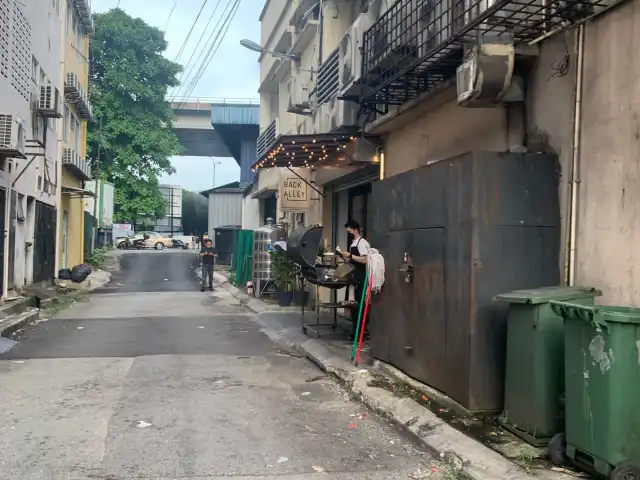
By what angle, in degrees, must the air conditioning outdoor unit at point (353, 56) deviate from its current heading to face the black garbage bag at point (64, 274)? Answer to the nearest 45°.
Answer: approximately 45° to its right

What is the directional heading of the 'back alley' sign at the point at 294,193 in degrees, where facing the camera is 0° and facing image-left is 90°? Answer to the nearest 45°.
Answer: approximately 0°

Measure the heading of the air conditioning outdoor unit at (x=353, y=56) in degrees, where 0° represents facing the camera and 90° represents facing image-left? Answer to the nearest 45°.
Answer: approximately 90°

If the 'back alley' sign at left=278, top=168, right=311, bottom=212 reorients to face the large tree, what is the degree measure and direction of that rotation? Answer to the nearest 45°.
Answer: approximately 135° to its right

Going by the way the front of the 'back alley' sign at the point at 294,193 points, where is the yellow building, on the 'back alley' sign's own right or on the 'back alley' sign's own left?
on the 'back alley' sign's own right

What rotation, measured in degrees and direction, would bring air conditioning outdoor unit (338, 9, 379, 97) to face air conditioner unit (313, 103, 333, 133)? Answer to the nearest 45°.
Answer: approximately 90° to its right

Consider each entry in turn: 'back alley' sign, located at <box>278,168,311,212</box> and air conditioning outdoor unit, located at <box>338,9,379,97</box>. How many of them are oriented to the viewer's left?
1

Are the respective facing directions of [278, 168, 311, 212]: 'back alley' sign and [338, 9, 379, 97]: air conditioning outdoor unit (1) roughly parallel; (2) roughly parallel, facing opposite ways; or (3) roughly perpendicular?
roughly perpendicular
